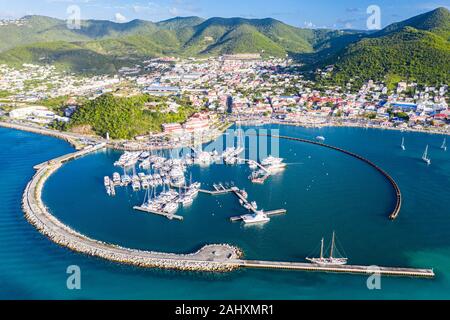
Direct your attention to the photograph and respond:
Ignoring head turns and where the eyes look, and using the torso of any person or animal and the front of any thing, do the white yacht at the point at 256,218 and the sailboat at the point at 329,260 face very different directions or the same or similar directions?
very different directions
